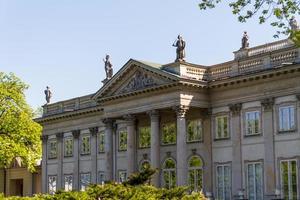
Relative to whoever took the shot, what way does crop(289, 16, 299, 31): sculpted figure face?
facing the viewer and to the left of the viewer

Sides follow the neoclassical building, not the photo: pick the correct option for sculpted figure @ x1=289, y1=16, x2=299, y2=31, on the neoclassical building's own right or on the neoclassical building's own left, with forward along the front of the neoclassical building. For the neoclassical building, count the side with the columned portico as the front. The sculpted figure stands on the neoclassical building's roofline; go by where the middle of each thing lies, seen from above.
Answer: on the neoclassical building's own left

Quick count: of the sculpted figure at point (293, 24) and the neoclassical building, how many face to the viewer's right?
0

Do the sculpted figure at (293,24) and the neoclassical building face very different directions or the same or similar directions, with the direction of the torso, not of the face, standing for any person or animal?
same or similar directions

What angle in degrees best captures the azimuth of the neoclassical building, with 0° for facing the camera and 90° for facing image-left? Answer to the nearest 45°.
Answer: approximately 45°
